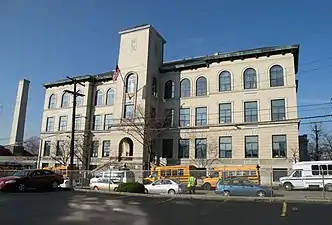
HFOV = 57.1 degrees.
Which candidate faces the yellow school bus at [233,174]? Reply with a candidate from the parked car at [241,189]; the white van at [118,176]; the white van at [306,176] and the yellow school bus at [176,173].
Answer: the white van at [306,176]

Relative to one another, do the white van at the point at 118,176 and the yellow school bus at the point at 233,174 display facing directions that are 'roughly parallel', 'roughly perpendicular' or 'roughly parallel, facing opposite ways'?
roughly parallel

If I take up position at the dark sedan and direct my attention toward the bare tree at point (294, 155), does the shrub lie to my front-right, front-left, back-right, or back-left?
front-right

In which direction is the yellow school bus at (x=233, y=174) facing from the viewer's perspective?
to the viewer's left

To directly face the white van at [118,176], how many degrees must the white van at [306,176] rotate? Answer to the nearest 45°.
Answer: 0° — it already faces it

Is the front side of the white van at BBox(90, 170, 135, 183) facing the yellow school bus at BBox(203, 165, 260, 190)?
no

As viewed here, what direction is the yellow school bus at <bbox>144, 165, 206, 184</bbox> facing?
to the viewer's left

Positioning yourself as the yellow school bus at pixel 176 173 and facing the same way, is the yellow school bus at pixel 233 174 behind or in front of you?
behind

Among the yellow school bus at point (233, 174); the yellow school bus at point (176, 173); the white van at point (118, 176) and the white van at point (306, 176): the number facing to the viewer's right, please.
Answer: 0

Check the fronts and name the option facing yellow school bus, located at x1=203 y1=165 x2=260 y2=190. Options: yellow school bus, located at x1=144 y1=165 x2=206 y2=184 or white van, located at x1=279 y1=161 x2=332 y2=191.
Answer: the white van

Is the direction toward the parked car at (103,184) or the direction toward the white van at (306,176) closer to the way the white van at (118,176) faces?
the parked car

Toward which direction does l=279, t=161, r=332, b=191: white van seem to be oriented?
to the viewer's left
